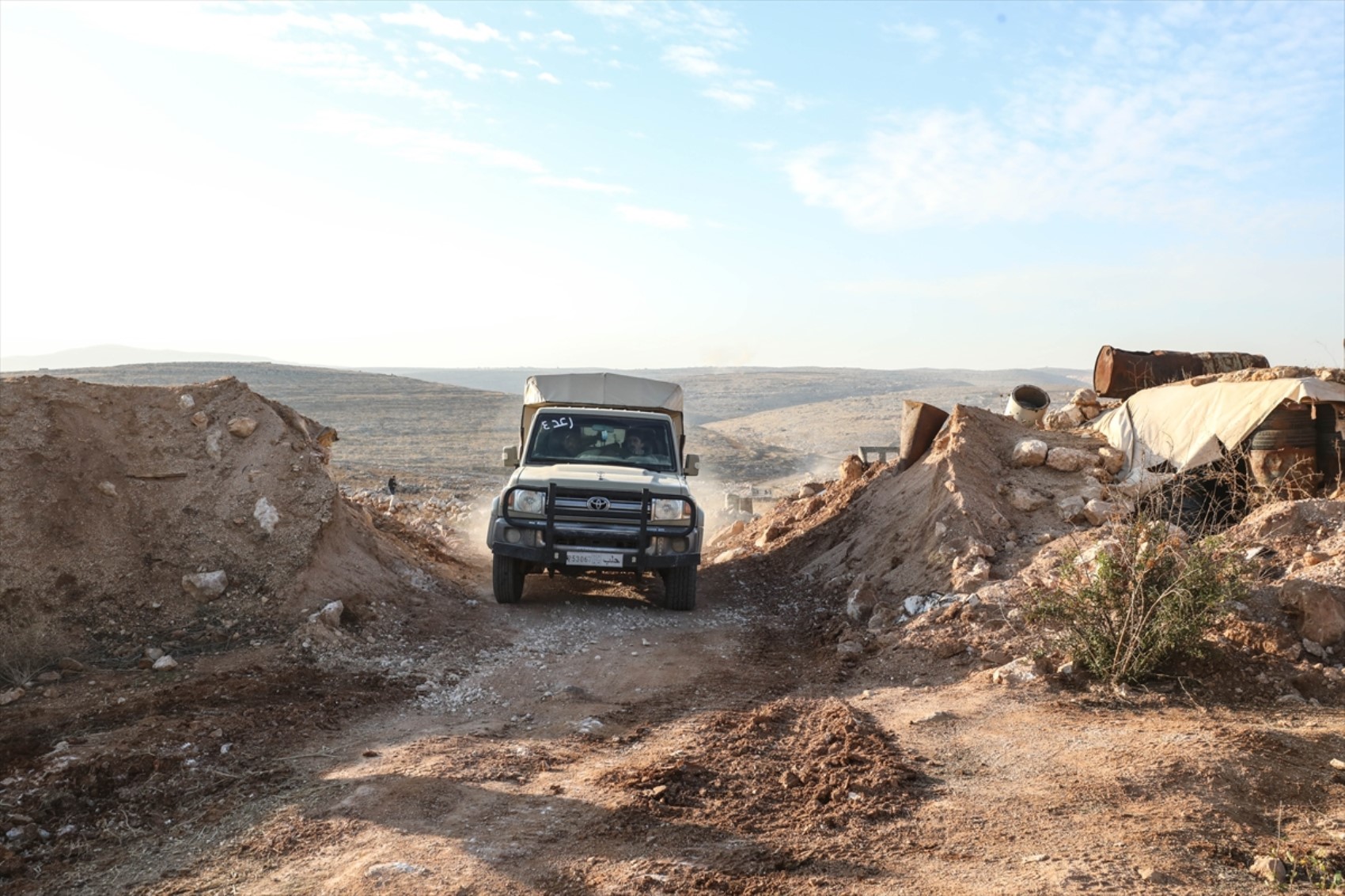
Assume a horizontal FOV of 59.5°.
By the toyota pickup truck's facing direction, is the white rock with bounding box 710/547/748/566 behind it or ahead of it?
behind

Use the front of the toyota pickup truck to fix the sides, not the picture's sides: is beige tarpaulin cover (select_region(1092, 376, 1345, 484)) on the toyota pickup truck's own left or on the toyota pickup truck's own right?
on the toyota pickup truck's own left

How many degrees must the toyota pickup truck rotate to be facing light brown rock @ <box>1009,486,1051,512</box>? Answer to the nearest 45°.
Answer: approximately 90° to its left

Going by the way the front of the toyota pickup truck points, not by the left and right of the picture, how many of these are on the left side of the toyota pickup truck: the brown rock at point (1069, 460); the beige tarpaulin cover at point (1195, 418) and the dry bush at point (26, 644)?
2

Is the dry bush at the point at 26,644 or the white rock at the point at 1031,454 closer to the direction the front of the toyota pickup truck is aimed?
the dry bush

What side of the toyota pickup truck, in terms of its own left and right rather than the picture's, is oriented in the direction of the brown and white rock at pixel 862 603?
left

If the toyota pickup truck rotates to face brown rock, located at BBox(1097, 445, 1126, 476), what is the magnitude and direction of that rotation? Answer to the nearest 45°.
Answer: approximately 90° to its left

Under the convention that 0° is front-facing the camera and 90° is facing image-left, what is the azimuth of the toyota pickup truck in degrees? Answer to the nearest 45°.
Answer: approximately 0°

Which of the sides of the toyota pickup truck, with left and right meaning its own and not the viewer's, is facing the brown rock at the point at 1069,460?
left

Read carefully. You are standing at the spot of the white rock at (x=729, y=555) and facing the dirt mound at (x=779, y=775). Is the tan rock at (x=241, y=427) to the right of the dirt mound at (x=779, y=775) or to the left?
right

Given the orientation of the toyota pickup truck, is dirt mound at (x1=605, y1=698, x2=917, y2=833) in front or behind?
in front

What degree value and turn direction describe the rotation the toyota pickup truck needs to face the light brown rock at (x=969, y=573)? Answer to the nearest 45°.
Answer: approximately 90° to its left
